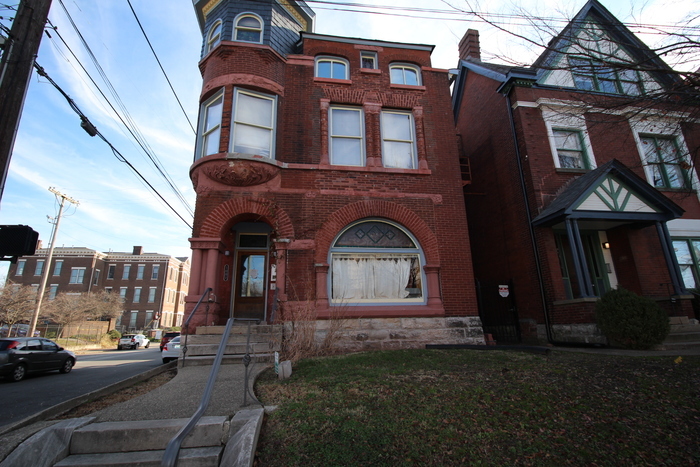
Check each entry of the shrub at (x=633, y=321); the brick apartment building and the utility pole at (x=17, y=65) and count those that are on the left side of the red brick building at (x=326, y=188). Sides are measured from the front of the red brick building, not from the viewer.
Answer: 1

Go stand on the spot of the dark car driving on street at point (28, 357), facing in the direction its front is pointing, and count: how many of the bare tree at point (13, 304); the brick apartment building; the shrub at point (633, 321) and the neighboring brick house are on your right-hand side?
2

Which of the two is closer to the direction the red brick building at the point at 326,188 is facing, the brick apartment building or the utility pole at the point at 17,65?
the utility pole

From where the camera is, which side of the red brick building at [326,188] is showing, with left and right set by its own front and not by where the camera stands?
front

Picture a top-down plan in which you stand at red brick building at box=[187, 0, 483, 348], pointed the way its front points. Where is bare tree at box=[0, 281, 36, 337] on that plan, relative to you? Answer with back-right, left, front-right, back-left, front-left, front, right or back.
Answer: back-right
